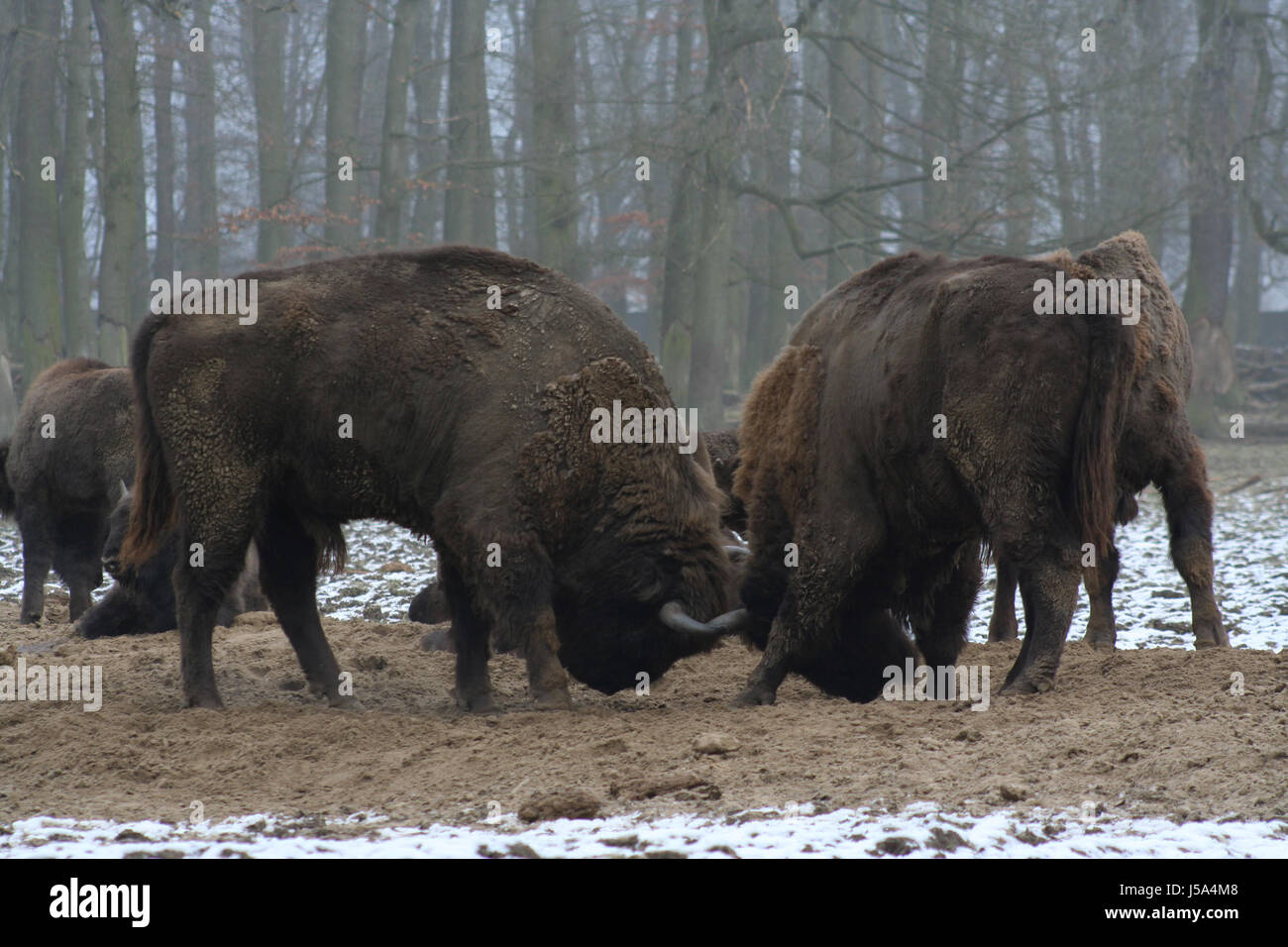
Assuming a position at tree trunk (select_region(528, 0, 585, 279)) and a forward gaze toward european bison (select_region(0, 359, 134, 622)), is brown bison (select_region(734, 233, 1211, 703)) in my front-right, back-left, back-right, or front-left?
front-left

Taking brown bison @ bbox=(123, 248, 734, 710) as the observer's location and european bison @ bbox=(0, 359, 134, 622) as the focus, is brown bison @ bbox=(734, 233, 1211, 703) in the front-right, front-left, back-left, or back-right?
back-right

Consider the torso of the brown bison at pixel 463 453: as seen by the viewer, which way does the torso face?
to the viewer's right

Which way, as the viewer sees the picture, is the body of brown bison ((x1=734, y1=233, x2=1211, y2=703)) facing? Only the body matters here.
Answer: to the viewer's left

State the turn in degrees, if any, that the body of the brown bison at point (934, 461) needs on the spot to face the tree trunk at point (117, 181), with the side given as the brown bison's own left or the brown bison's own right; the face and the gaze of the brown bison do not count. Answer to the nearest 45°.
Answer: approximately 45° to the brown bison's own right

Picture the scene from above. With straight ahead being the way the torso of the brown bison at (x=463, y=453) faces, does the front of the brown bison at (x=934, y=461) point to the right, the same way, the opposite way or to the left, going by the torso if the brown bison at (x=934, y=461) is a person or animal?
the opposite way

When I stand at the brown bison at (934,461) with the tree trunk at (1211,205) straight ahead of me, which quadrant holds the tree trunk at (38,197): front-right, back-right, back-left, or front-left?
front-left

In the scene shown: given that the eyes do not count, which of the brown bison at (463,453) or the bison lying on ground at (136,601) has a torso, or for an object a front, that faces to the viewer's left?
the bison lying on ground

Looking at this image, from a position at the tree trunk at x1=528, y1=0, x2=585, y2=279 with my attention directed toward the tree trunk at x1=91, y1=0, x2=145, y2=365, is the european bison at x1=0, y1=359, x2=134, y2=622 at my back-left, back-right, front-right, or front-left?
front-left

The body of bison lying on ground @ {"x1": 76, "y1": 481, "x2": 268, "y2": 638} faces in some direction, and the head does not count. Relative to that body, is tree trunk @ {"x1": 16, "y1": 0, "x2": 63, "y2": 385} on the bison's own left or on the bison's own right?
on the bison's own right

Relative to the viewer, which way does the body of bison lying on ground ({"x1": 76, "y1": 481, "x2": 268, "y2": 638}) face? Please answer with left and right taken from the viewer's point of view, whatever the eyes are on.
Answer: facing to the left of the viewer

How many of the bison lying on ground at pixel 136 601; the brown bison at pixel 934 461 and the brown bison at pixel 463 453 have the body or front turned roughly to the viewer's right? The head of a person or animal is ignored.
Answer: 1
